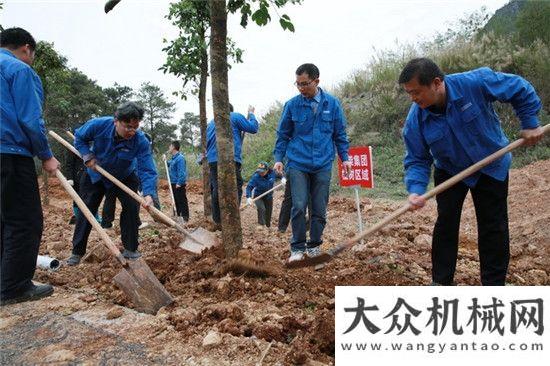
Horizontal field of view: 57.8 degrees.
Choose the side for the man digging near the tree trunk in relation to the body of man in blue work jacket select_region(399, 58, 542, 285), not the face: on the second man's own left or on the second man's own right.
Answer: on the second man's own right

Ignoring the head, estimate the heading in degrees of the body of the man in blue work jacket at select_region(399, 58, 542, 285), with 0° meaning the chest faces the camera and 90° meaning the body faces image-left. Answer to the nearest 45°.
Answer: approximately 45°

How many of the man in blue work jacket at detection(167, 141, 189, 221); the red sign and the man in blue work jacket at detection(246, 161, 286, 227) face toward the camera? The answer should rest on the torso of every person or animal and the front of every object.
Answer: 2

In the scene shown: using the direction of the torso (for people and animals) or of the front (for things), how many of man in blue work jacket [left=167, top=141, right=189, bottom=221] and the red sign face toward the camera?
1

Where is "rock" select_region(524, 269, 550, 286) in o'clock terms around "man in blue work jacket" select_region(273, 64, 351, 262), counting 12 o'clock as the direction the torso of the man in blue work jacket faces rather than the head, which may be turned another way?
The rock is roughly at 9 o'clock from the man in blue work jacket.

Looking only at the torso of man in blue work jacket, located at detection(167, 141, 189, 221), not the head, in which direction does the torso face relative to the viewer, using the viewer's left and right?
facing to the left of the viewer

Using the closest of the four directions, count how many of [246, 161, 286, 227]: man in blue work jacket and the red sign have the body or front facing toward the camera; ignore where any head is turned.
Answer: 2

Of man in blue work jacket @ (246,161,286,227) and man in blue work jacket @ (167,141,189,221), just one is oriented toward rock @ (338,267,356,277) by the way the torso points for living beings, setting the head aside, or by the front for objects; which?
man in blue work jacket @ (246,161,286,227)

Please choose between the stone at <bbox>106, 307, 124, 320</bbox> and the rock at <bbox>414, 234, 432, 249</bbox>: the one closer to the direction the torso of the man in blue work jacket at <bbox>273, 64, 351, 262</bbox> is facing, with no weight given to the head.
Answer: the stone

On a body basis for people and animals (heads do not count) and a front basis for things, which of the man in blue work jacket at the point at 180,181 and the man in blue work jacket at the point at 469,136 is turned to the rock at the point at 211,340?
the man in blue work jacket at the point at 469,136
